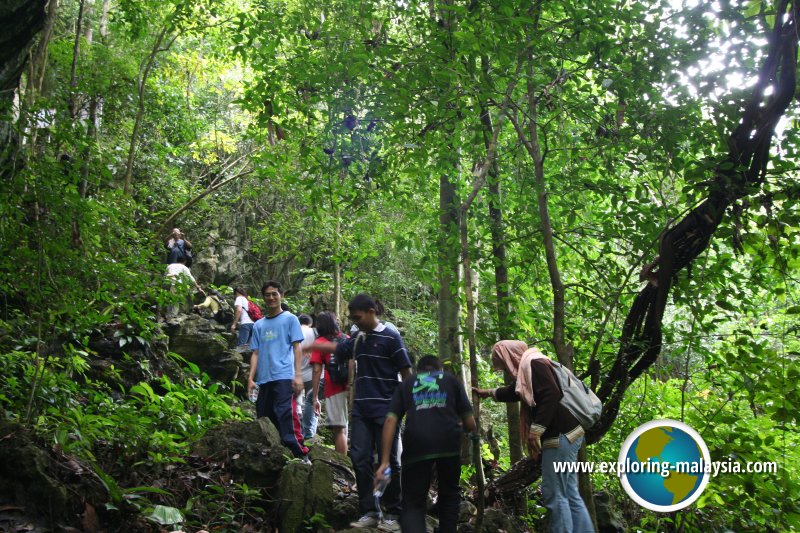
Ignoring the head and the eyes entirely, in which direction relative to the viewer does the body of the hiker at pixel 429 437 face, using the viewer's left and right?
facing away from the viewer

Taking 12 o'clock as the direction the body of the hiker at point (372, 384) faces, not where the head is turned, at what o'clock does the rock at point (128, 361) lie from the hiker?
The rock is roughly at 3 o'clock from the hiker.

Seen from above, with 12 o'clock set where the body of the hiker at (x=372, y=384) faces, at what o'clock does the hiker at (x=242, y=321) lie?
the hiker at (x=242, y=321) is roughly at 4 o'clock from the hiker at (x=372, y=384).

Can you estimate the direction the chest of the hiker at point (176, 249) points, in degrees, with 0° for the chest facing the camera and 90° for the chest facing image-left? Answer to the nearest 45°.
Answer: approximately 0°

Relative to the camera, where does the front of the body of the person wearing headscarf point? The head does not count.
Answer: to the viewer's left

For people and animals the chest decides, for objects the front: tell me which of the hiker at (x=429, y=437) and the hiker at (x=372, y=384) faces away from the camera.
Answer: the hiker at (x=429, y=437)

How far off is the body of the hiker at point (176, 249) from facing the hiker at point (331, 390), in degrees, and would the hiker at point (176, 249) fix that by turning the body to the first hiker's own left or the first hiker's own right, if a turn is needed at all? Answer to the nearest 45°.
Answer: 0° — they already face them

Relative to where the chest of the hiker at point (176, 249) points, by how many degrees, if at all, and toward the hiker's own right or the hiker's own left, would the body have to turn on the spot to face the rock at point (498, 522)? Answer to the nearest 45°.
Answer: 0° — they already face it

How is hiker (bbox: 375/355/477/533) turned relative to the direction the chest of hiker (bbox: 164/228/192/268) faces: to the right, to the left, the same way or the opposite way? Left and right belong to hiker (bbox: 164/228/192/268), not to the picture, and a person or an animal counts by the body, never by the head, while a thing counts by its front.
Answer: the opposite way

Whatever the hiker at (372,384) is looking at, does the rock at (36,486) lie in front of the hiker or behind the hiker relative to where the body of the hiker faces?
in front

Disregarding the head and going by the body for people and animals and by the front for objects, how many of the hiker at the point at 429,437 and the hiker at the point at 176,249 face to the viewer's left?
0

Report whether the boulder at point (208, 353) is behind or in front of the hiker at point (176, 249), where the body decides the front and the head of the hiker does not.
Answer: in front
